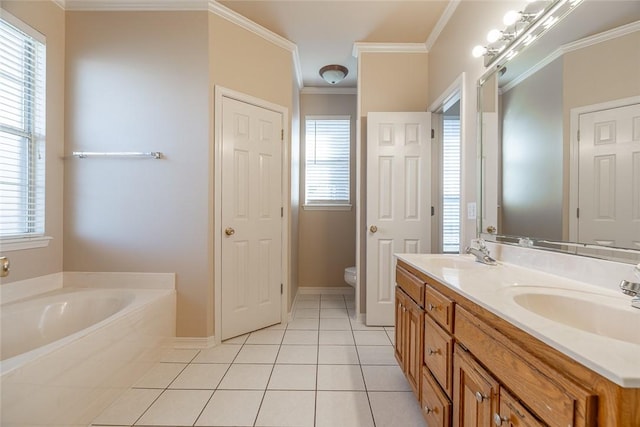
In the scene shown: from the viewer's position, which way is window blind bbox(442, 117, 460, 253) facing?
facing the viewer

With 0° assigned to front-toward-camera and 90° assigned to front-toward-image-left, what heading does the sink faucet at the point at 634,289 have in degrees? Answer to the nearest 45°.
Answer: approximately 90°

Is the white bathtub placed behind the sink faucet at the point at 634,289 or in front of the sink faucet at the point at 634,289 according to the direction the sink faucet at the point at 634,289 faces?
in front

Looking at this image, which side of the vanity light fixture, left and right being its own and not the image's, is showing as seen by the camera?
left

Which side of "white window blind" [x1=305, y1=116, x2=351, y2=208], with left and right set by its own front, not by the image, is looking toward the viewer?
front

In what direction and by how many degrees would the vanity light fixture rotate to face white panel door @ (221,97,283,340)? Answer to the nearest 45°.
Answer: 0° — it already faces it

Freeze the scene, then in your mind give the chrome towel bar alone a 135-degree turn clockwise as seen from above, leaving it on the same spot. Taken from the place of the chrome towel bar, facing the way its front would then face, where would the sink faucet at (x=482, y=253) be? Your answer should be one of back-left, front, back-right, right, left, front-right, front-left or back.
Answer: back

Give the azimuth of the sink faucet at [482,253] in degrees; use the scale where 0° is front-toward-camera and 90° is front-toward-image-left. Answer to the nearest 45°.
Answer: approximately 90°

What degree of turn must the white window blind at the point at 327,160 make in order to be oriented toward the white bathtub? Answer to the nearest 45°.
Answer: approximately 45° to its right
